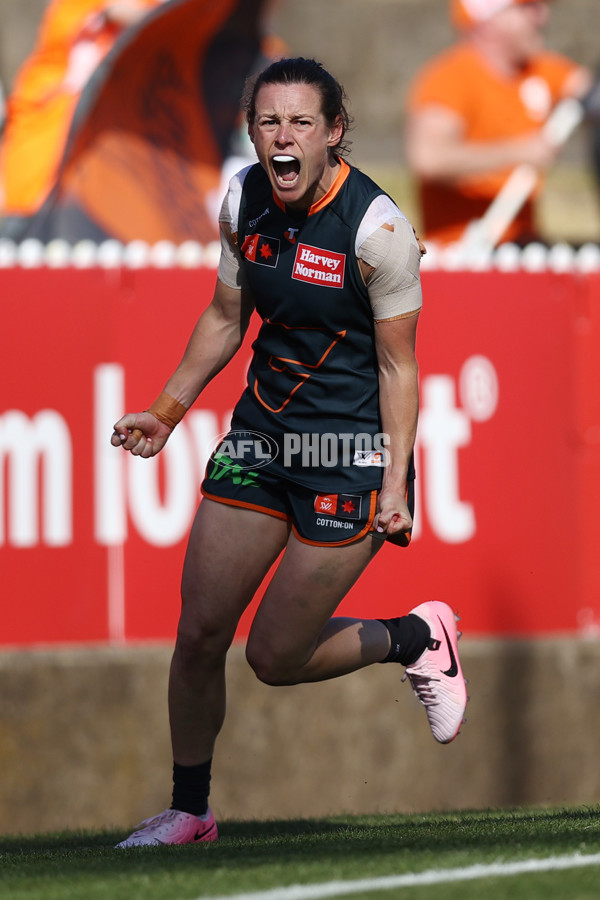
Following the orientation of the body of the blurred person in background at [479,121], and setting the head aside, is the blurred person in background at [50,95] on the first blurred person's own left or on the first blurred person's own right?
on the first blurred person's own right
